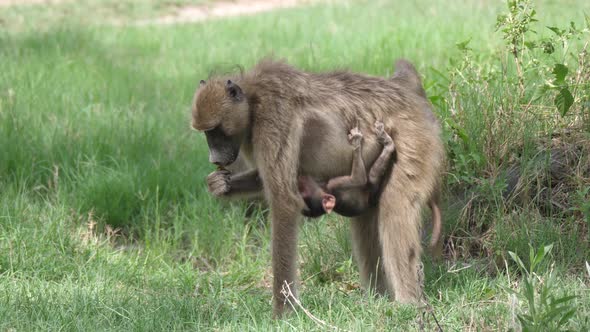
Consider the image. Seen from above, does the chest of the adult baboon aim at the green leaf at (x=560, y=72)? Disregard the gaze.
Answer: no

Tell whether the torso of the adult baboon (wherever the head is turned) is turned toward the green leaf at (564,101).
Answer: no

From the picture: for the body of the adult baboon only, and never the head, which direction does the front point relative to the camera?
to the viewer's left
